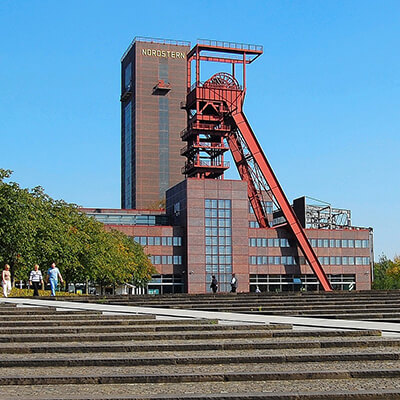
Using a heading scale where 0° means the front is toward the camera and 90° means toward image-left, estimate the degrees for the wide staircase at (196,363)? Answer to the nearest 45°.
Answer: approximately 0°
